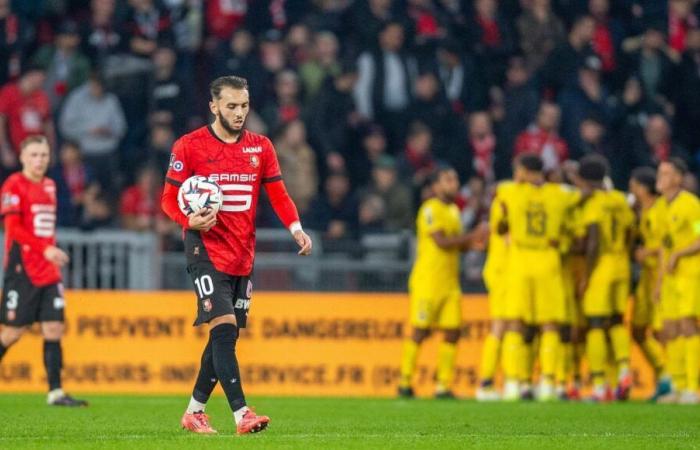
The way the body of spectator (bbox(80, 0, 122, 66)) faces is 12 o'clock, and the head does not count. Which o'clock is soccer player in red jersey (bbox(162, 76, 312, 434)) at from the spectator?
The soccer player in red jersey is roughly at 12 o'clock from the spectator.

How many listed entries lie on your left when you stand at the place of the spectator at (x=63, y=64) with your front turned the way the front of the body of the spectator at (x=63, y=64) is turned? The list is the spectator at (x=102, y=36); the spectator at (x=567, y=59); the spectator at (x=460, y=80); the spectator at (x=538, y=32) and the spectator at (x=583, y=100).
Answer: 5

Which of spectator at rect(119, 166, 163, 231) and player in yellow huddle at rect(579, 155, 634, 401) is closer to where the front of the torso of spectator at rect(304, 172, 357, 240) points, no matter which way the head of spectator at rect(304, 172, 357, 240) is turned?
the player in yellow huddle

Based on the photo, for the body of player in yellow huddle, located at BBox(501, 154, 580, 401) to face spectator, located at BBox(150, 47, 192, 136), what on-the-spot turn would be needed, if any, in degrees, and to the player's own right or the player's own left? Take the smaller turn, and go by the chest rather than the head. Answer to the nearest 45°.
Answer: approximately 45° to the player's own left

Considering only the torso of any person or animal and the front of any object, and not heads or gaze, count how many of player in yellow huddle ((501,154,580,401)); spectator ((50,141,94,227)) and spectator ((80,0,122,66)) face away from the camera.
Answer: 1

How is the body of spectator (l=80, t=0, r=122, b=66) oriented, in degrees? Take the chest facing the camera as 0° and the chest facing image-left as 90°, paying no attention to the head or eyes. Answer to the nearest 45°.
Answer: approximately 0°

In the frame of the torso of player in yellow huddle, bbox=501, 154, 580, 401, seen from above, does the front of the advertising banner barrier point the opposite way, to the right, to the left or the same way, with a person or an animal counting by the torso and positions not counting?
the opposite way

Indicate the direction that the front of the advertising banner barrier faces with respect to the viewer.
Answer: facing the viewer

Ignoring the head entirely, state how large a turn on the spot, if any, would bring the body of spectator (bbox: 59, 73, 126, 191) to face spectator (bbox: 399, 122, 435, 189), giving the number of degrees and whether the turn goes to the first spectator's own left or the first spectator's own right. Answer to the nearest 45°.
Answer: approximately 90° to the first spectator's own left

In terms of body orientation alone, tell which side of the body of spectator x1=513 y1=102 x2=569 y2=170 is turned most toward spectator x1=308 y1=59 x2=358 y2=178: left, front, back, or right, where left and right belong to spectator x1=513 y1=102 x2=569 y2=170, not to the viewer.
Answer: right

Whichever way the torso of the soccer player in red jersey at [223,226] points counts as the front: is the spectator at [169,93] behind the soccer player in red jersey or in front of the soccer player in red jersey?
behind

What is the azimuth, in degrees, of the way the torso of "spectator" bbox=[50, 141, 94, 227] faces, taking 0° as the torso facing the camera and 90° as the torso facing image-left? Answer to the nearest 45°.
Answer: approximately 0°
